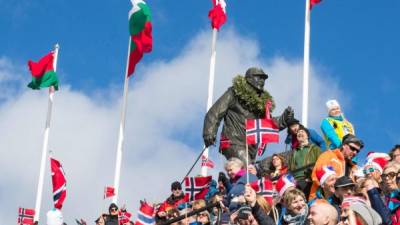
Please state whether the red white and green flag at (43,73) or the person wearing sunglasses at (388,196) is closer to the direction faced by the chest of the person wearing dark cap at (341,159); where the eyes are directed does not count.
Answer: the person wearing sunglasses

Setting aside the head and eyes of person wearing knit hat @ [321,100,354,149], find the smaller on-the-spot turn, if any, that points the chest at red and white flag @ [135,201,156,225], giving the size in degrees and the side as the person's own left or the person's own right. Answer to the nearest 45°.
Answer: approximately 90° to the person's own right

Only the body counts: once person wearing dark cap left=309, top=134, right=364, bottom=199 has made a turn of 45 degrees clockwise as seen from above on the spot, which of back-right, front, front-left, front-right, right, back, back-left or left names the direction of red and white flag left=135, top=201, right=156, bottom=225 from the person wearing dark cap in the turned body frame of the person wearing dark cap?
right

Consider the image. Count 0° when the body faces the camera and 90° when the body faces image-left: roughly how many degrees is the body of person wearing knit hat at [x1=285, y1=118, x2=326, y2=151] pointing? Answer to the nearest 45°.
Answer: approximately 315°

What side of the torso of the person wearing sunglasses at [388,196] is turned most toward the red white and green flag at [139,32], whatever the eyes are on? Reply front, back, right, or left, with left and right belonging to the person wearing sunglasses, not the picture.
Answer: right

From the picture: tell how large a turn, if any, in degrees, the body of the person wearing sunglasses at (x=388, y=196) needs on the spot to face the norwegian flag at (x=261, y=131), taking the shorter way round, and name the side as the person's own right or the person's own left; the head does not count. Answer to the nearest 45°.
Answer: approximately 90° to the person's own right
